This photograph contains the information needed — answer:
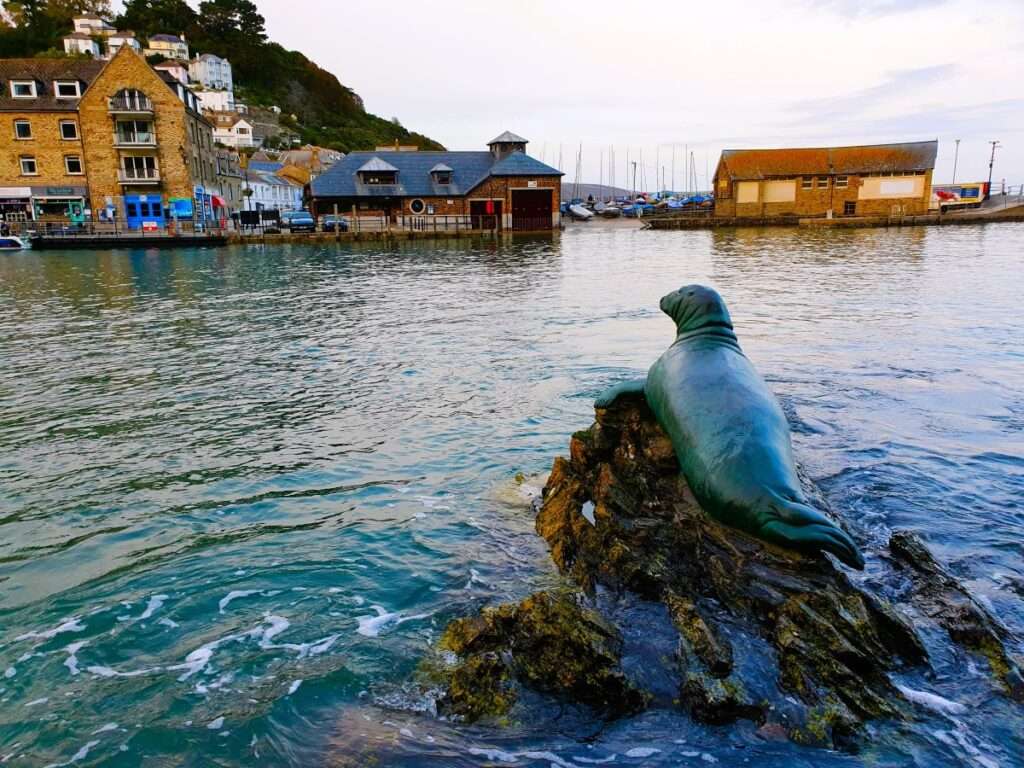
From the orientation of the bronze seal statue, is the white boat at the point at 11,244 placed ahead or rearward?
ahead

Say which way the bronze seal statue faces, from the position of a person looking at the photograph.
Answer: facing away from the viewer and to the left of the viewer
